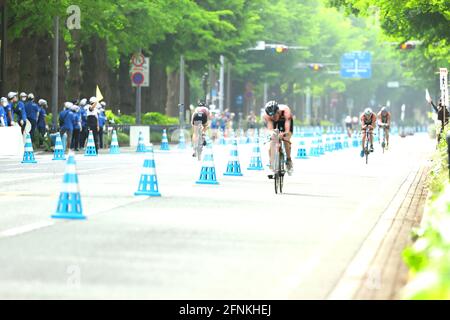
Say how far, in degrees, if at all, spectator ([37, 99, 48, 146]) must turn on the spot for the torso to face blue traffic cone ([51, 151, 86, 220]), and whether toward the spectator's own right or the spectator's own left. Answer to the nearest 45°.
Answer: approximately 90° to the spectator's own right

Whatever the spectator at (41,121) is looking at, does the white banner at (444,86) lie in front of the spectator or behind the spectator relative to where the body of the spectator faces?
in front

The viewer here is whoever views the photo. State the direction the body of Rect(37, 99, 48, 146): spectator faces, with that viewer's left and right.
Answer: facing to the right of the viewer

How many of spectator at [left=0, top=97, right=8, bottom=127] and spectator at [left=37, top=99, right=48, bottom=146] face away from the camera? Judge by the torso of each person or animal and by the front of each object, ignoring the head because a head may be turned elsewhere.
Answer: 0

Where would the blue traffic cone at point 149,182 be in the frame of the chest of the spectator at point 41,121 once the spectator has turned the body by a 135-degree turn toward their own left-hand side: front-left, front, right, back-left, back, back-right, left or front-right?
back-left

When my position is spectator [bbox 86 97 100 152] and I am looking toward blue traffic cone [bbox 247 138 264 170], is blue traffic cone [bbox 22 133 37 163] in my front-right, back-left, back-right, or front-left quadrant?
front-right

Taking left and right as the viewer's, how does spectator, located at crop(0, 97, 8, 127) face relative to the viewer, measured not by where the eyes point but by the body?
facing the viewer and to the right of the viewer

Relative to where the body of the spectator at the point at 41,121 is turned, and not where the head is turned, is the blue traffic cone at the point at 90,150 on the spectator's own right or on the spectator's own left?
on the spectator's own right

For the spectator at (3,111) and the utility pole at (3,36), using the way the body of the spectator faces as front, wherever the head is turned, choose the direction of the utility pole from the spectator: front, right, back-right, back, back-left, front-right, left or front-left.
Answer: back-left
